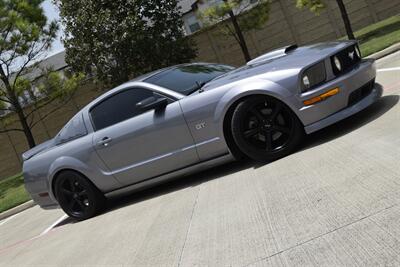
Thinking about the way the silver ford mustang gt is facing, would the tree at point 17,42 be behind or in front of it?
behind

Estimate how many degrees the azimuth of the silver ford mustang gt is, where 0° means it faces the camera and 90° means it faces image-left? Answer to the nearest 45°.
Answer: approximately 315°

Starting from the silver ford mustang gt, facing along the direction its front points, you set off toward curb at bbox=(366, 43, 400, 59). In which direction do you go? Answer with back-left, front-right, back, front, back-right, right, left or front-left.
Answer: left

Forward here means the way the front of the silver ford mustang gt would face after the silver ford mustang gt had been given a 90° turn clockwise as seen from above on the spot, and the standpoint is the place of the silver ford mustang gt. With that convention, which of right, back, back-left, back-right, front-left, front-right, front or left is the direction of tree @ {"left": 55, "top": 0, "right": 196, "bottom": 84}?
back-right

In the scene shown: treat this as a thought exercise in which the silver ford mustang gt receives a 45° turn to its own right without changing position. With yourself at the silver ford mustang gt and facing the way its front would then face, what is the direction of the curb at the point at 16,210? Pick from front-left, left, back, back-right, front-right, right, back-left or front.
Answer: back-right

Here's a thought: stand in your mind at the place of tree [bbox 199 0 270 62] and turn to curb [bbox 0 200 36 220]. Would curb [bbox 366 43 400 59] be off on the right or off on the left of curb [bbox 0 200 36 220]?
left

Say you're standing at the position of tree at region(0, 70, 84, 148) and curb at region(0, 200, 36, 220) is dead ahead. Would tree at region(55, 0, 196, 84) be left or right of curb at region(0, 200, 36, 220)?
left

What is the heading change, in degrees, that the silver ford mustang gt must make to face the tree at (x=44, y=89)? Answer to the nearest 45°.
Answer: approximately 135° to its left

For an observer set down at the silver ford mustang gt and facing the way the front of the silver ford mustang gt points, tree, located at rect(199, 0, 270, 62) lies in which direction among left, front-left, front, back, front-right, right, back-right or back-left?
back-left
